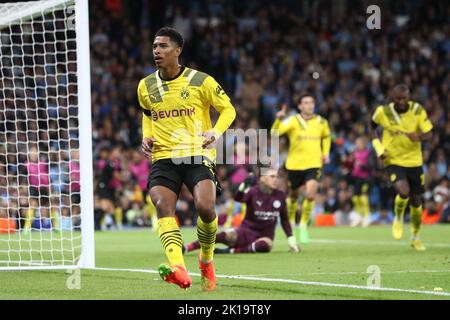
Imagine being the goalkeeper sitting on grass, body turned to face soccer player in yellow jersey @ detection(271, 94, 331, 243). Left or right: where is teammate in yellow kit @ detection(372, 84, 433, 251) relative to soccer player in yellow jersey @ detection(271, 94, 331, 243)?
right

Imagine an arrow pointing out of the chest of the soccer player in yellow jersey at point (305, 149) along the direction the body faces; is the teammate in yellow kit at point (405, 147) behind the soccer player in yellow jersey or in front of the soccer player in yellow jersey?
in front

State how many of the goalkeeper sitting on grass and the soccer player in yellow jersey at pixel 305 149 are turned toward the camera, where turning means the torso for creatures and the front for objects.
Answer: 2

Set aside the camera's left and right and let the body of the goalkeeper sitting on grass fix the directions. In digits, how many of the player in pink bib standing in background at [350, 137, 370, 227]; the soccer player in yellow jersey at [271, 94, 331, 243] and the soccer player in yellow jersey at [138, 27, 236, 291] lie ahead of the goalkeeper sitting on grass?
1

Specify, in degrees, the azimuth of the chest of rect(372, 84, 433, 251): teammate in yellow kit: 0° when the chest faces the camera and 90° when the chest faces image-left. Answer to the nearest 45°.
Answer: approximately 0°

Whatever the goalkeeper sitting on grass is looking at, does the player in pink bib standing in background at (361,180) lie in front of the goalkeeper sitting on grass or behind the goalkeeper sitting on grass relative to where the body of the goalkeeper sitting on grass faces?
behind

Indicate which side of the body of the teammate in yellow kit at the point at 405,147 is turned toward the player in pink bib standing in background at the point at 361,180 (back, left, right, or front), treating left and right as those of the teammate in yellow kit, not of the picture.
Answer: back

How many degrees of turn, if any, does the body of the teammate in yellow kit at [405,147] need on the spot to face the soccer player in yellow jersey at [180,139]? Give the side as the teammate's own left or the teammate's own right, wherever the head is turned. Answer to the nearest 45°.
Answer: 0° — they already face them

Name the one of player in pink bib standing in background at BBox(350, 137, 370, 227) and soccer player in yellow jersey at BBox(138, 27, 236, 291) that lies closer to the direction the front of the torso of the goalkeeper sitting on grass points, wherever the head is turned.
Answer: the soccer player in yellow jersey

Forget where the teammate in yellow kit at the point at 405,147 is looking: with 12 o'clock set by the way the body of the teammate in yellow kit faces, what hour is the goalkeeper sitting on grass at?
The goalkeeper sitting on grass is roughly at 2 o'clock from the teammate in yellow kit.

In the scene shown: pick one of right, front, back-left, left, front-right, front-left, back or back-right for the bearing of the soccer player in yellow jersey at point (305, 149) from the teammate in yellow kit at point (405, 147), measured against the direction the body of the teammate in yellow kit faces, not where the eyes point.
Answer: back-right
